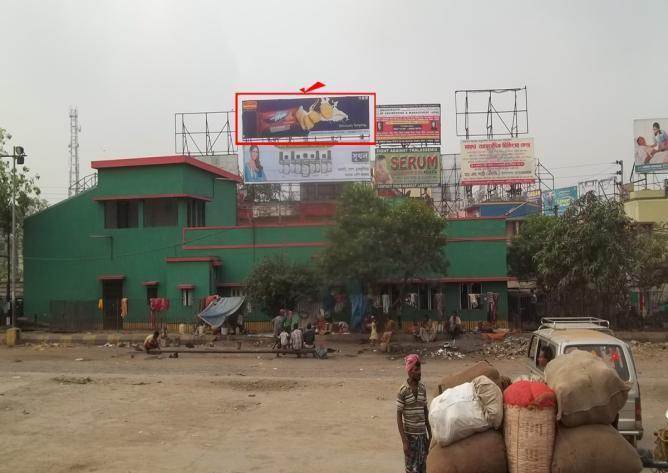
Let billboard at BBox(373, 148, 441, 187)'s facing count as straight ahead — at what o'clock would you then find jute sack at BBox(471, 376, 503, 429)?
The jute sack is roughly at 12 o'clock from the billboard.

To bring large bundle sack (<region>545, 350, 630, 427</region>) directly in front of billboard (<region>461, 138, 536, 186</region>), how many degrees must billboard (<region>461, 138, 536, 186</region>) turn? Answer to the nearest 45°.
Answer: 0° — it already faces it

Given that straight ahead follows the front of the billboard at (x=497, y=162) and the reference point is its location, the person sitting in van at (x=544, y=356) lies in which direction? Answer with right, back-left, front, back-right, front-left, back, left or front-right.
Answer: front

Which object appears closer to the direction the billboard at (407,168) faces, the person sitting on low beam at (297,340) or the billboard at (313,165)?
the person sitting on low beam

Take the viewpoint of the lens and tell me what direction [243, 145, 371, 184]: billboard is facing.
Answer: facing the viewer

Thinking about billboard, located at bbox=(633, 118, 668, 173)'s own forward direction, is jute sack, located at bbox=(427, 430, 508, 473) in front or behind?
in front

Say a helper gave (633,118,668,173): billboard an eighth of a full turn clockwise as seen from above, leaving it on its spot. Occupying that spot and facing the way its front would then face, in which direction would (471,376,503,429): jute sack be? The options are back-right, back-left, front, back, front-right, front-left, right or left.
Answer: front-left

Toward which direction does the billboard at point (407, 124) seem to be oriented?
toward the camera

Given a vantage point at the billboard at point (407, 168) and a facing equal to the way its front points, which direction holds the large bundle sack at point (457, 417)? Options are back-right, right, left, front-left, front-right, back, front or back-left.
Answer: front

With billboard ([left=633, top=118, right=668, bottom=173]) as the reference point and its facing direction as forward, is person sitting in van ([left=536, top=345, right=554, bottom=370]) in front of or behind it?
in front

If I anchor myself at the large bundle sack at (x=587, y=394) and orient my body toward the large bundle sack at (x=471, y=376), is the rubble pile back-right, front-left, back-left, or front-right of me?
front-right

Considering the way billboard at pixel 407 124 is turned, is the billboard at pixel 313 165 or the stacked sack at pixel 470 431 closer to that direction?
the stacked sack
